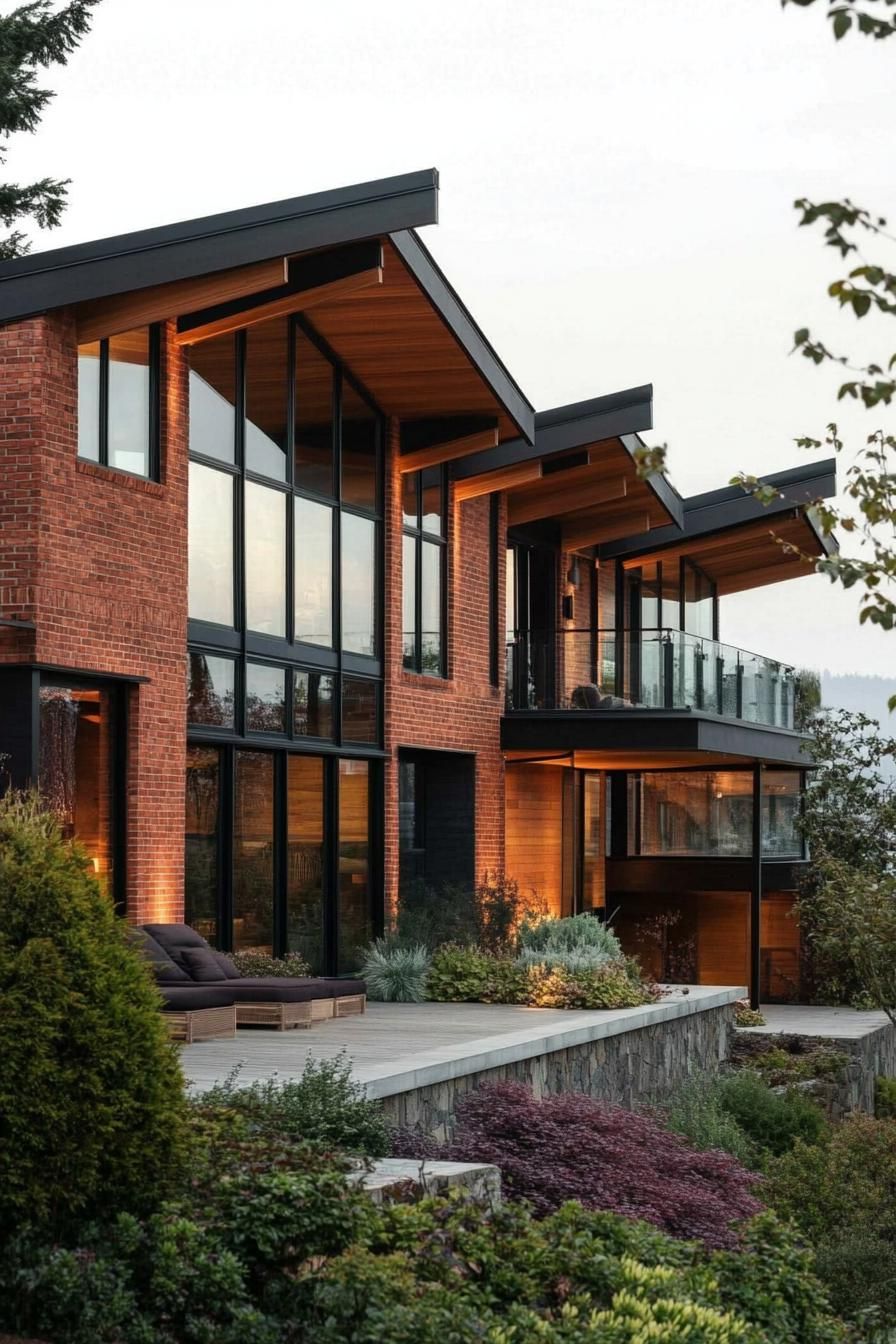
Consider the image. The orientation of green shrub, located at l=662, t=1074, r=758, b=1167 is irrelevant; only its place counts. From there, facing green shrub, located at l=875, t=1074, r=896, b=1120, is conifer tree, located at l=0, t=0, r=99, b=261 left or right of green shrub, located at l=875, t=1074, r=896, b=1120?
left
